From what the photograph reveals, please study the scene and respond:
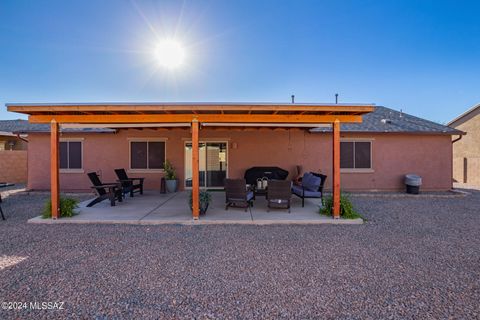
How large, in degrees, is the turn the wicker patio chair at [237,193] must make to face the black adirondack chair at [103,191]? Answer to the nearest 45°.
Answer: approximately 135° to its left

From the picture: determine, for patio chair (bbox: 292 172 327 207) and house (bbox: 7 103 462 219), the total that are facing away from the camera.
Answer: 1

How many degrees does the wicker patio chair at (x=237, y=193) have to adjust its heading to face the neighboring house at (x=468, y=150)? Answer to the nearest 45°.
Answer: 0° — it already faces it

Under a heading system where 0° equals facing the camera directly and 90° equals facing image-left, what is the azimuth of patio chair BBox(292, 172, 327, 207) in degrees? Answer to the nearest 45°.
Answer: approximately 45°

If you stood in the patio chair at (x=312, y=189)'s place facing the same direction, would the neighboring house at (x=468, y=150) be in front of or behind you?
behind

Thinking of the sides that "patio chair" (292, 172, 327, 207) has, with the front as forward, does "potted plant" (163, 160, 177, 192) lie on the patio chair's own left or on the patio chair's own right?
on the patio chair's own right

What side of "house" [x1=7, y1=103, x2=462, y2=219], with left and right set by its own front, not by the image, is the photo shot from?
back

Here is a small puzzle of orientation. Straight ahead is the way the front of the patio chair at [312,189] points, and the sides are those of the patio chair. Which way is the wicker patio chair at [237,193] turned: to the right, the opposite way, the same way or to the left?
the opposite way
